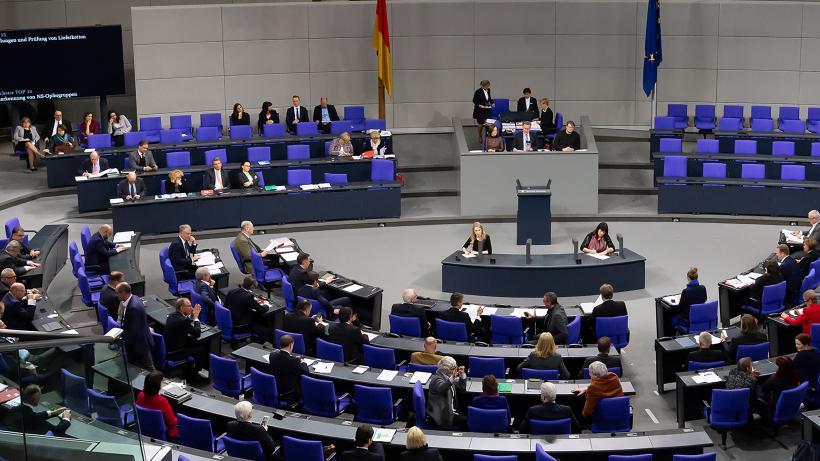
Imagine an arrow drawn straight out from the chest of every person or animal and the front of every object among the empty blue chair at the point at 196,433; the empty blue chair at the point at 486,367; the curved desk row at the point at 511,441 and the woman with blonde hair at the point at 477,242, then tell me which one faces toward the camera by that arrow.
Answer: the woman with blonde hair

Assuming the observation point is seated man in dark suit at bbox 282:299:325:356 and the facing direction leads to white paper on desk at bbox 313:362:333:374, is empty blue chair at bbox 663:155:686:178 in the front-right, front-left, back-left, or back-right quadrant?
back-left

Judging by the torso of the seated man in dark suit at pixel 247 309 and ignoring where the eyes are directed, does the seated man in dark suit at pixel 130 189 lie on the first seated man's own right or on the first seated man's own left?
on the first seated man's own left

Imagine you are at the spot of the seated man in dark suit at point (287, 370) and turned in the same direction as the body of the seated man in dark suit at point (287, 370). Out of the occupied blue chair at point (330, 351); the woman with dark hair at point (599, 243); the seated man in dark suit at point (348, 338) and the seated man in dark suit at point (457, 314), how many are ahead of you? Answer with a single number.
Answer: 4

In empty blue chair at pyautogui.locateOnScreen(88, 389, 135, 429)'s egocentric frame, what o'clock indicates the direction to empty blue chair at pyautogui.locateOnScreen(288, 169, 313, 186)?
empty blue chair at pyautogui.locateOnScreen(288, 169, 313, 186) is roughly at 11 o'clock from empty blue chair at pyautogui.locateOnScreen(88, 389, 135, 429).

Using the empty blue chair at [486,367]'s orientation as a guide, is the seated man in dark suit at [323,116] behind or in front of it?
in front

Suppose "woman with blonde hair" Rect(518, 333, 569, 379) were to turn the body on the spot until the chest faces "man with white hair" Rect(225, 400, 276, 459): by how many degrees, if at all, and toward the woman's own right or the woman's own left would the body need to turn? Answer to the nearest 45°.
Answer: approximately 135° to the woman's own left

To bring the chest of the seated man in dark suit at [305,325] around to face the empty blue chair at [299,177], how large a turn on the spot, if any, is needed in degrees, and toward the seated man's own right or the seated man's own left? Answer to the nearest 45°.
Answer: approximately 45° to the seated man's own left

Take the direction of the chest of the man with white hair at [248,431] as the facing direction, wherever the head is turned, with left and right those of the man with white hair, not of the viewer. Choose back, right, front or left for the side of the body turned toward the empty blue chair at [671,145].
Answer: front

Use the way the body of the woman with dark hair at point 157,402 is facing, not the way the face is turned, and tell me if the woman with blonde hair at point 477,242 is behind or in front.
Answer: in front

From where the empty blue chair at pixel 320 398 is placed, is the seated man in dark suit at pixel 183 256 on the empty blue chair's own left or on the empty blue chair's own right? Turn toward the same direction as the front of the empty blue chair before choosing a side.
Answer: on the empty blue chair's own left

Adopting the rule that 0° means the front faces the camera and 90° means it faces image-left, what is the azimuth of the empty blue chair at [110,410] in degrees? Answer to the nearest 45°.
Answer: approximately 225°

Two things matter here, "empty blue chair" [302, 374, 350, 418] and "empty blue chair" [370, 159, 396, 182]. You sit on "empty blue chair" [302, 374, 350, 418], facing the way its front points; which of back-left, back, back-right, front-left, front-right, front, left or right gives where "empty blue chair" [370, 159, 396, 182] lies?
front-left

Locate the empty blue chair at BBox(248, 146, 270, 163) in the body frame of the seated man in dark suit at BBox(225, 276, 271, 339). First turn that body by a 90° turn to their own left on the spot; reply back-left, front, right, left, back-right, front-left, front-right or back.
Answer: front-right

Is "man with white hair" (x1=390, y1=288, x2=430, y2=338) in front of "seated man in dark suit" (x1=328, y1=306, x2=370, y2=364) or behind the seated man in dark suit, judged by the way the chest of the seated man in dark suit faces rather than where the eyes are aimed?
in front
